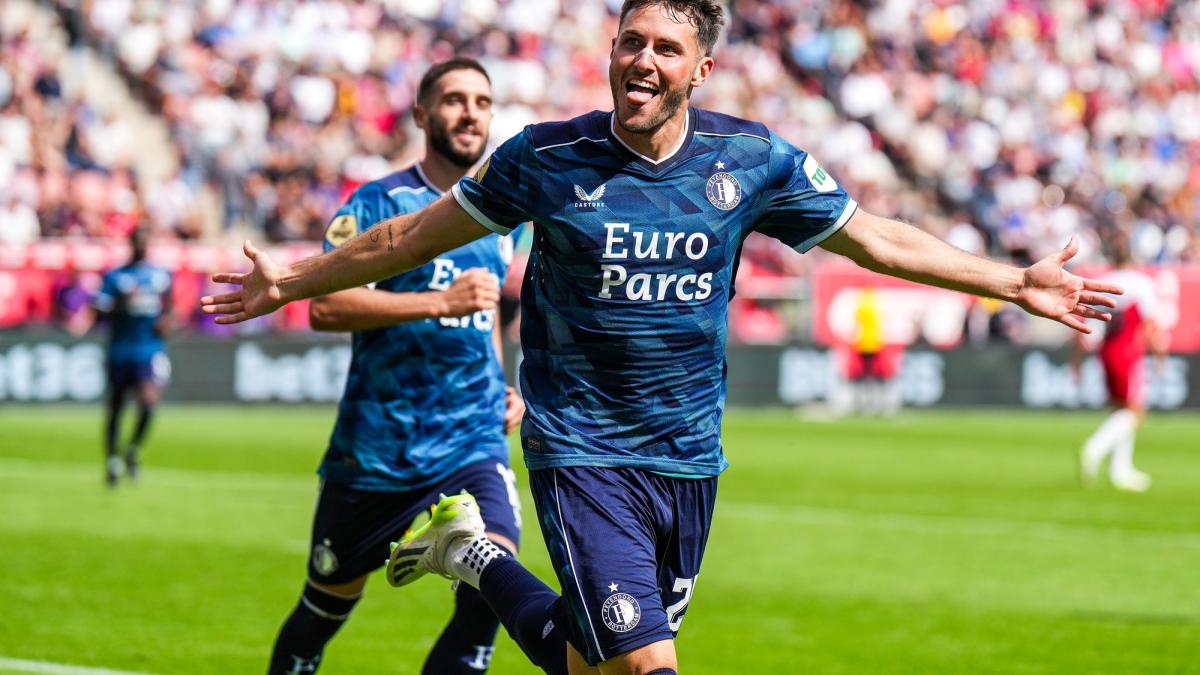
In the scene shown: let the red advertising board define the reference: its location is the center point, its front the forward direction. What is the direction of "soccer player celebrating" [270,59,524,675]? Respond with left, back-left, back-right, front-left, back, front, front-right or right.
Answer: front

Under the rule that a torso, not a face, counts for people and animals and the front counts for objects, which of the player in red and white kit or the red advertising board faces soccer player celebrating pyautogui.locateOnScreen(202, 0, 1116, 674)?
the red advertising board

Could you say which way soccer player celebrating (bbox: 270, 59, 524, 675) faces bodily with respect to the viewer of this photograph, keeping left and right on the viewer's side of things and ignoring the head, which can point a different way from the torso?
facing the viewer and to the right of the viewer

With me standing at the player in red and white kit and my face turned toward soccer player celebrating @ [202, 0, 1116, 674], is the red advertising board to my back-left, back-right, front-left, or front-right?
back-right

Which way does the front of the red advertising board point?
toward the camera

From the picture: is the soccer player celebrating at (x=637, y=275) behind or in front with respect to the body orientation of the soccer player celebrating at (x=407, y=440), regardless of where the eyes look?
in front

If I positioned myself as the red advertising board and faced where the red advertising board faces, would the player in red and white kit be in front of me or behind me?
in front

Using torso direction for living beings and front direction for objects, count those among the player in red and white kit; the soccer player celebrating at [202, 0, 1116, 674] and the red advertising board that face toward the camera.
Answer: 2

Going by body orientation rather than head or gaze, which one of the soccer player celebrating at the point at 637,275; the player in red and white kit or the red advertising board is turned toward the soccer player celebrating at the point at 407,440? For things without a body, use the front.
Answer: the red advertising board

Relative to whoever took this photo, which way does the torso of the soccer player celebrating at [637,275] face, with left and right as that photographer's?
facing the viewer

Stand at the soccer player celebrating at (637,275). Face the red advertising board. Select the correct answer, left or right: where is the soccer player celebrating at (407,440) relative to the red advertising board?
left

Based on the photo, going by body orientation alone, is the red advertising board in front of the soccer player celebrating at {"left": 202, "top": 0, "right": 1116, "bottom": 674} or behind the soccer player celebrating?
behind
